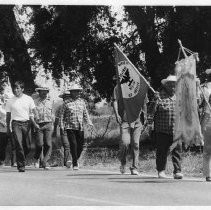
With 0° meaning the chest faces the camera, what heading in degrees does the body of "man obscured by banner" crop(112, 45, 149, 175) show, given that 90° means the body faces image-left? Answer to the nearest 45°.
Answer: approximately 0°

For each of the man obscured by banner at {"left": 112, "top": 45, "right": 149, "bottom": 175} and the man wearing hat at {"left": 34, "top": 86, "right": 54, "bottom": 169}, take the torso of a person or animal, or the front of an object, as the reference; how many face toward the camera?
2

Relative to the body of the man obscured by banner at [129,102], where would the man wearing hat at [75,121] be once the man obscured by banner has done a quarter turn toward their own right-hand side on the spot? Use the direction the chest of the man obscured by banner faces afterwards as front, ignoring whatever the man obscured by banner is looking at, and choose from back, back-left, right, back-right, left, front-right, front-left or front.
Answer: front-right

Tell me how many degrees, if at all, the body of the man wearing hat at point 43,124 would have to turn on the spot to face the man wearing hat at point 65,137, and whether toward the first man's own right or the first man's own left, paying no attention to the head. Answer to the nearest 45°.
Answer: approximately 90° to the first man's own left

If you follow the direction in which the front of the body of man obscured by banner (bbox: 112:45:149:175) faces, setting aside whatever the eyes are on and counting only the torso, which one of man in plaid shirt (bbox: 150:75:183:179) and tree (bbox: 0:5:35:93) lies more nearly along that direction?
the man in plaid shirt

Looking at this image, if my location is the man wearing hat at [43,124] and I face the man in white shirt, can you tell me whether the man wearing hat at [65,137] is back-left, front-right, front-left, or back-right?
back-left

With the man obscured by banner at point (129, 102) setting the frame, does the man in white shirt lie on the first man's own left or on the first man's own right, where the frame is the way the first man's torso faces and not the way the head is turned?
on the first man's own right

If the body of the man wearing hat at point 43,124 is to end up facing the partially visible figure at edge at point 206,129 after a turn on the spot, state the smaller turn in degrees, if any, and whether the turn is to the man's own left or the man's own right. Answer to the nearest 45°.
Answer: approximately 45° to the man's own left
